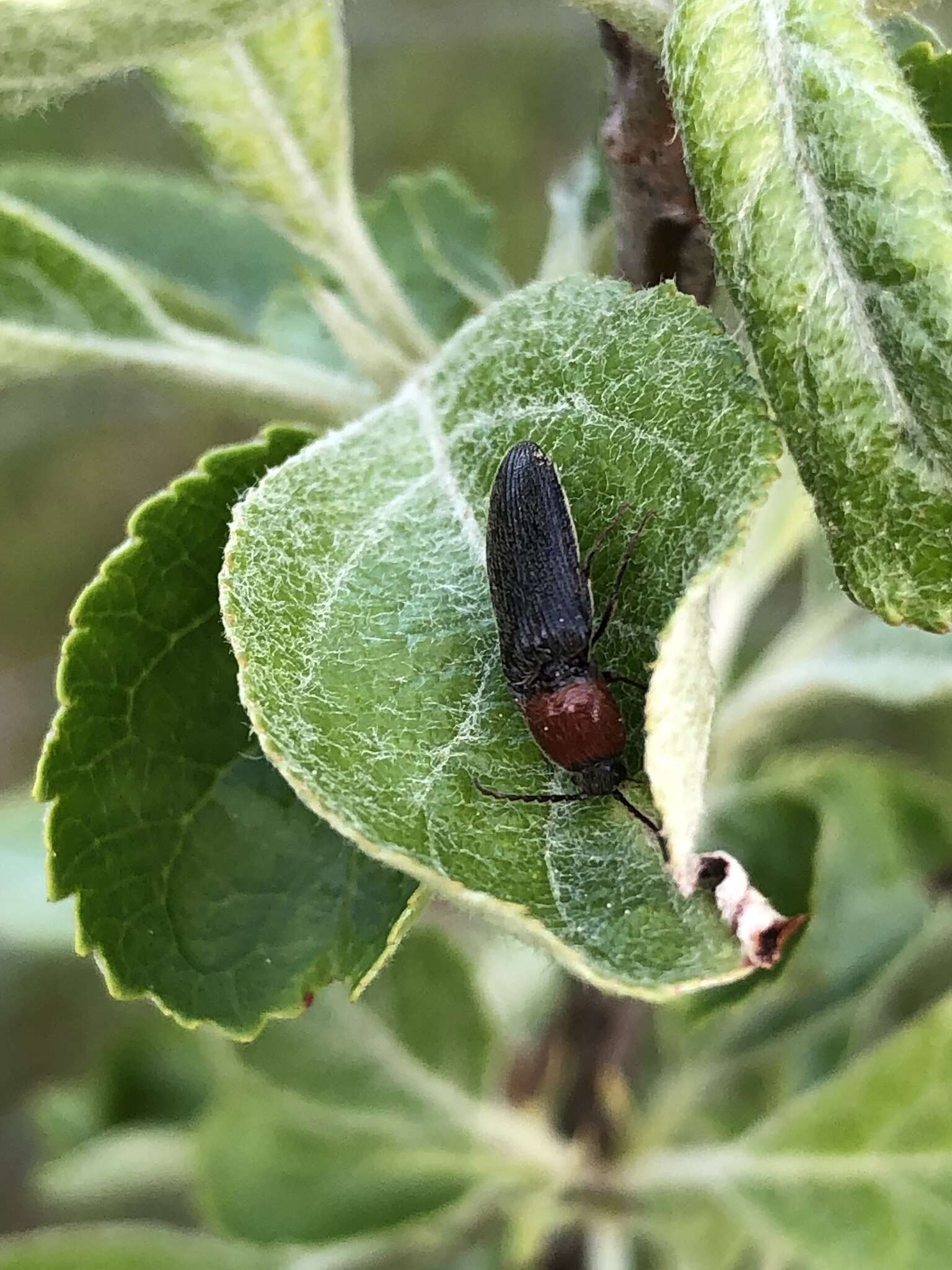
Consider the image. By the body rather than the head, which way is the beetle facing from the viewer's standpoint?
toward the camera

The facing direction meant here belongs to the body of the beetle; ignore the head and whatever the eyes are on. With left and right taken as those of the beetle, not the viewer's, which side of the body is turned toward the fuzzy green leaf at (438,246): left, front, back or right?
back

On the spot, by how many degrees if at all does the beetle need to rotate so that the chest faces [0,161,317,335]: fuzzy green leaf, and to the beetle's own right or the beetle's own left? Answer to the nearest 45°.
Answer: approximately 180°
